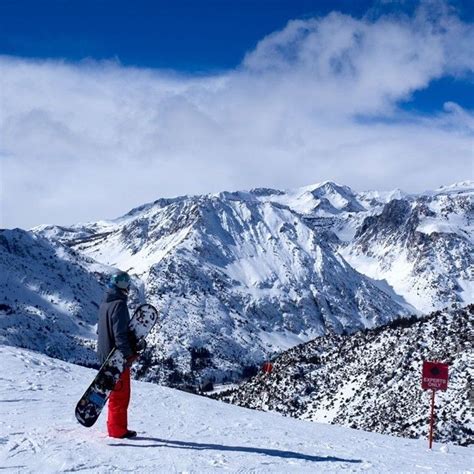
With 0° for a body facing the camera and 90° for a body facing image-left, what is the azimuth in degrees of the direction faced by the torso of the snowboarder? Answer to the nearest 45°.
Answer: approximately 270°
